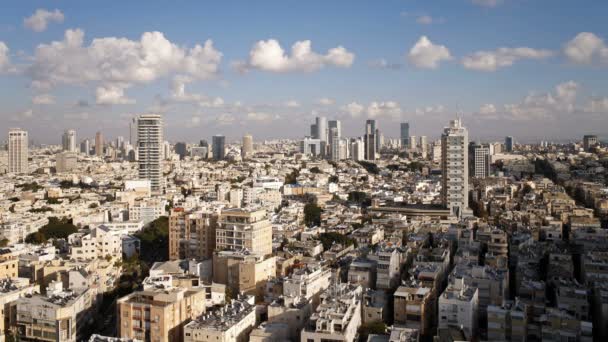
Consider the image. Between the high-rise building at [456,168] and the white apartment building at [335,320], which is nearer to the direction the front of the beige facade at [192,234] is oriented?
the white apartment building

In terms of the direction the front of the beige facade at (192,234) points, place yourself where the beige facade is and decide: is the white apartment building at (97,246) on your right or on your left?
on your right

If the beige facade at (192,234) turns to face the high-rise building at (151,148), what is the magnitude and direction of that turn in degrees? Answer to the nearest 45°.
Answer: approximately 180°

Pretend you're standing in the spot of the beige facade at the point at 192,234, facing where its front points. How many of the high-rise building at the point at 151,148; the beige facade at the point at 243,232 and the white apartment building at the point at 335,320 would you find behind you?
1

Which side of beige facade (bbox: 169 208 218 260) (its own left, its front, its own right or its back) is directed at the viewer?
front

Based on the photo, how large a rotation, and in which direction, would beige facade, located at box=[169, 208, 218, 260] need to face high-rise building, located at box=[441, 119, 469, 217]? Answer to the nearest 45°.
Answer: approximately 135° to its left

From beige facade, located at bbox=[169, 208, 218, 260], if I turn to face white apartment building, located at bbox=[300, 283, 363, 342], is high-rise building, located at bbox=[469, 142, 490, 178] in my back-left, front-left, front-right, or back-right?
back-left

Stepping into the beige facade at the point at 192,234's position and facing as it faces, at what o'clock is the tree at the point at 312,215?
The tree is roughly at 7 o'clock from the beige facade.

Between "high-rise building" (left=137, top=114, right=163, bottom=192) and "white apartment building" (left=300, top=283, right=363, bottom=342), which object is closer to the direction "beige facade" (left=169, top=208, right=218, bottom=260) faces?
the white apartment building

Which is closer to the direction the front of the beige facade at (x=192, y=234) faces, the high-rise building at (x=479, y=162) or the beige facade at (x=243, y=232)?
the beige facade

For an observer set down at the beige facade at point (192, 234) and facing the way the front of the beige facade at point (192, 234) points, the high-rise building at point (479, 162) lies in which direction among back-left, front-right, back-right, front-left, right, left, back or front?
back-left
